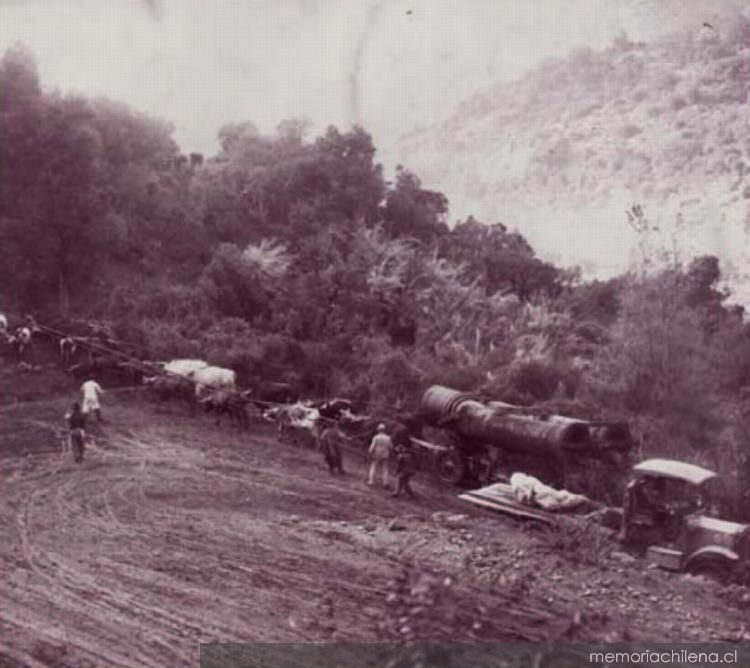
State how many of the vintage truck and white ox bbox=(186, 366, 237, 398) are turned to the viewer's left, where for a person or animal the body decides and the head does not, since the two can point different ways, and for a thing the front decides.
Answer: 1

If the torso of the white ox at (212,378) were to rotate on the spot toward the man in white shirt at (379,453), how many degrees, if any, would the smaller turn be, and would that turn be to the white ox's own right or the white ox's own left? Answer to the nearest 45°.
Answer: approximately 135° to the white ox's own left

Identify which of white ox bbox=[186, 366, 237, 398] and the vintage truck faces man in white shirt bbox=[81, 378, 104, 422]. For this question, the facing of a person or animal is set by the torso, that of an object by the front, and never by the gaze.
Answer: the white ox

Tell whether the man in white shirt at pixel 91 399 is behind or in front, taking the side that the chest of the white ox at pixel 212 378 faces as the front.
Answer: in front

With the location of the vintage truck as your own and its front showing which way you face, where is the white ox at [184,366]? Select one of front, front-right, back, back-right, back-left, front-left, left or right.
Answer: back-right

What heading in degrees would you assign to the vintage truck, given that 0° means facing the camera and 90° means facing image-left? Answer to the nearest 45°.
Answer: approximately 315°

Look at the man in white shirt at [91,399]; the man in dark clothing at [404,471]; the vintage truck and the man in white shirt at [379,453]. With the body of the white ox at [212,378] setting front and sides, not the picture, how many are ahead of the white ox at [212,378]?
1

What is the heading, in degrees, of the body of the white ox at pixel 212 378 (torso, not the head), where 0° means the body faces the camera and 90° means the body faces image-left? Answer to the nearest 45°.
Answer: approximately 90°

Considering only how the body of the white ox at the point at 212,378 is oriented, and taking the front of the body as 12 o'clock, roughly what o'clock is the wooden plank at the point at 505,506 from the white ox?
The wooden plank is roughly at 7 o'clock from the white ox.

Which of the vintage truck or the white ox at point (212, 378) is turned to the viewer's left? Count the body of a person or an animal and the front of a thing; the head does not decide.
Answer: the white ox

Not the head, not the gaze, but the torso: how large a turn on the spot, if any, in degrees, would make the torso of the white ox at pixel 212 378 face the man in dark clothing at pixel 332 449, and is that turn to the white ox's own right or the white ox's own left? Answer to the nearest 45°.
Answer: approximately 135° to the white ox's own left

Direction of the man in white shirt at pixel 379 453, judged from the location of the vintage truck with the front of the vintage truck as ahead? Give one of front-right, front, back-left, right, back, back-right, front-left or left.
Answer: back-right
